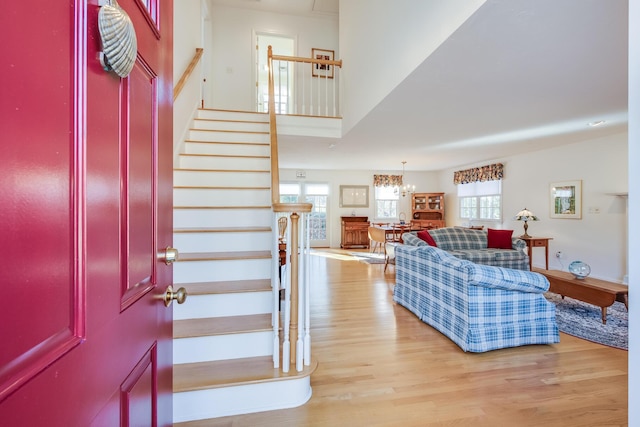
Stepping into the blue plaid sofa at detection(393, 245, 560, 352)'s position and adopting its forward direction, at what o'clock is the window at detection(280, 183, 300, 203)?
The window is roughly at 9 o'clock from the blue plaid sofa.

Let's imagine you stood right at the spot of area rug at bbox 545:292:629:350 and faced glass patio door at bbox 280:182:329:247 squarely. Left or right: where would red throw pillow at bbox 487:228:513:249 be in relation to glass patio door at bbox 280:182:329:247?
right

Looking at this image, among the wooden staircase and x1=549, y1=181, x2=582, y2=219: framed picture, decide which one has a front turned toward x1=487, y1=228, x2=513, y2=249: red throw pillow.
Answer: the framed picture

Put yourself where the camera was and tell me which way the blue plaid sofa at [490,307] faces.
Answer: facing away from the viewer and to the right of the viewer

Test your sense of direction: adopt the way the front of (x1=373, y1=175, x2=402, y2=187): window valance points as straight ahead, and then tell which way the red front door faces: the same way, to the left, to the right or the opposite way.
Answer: to the left

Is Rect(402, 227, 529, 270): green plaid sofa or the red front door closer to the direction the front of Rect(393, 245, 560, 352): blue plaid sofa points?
the green plaid sofa

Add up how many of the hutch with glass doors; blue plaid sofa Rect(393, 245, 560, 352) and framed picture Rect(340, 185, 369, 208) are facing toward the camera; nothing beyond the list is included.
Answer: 2

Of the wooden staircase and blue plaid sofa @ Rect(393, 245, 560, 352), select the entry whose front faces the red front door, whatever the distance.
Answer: the wooden staircase

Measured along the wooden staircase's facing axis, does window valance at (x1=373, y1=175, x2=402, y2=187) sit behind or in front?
behind
